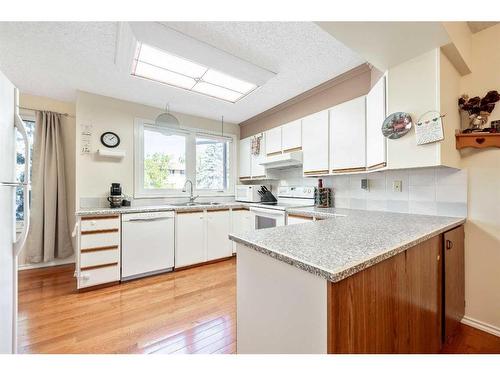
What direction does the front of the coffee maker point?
toward the camera

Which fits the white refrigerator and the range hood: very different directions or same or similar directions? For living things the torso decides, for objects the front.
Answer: very different directions

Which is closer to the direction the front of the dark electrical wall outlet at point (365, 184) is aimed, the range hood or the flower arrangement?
the range hood

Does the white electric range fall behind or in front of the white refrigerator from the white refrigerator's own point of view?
in front

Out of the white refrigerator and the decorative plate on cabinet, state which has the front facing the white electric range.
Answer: the white refrigerator

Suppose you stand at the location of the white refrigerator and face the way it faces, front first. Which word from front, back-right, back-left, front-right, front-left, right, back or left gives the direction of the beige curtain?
left

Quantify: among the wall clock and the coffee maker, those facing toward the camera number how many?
2

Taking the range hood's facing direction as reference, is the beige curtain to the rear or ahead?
ahead

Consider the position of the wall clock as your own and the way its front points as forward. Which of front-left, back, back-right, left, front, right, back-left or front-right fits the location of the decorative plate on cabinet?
front-left
